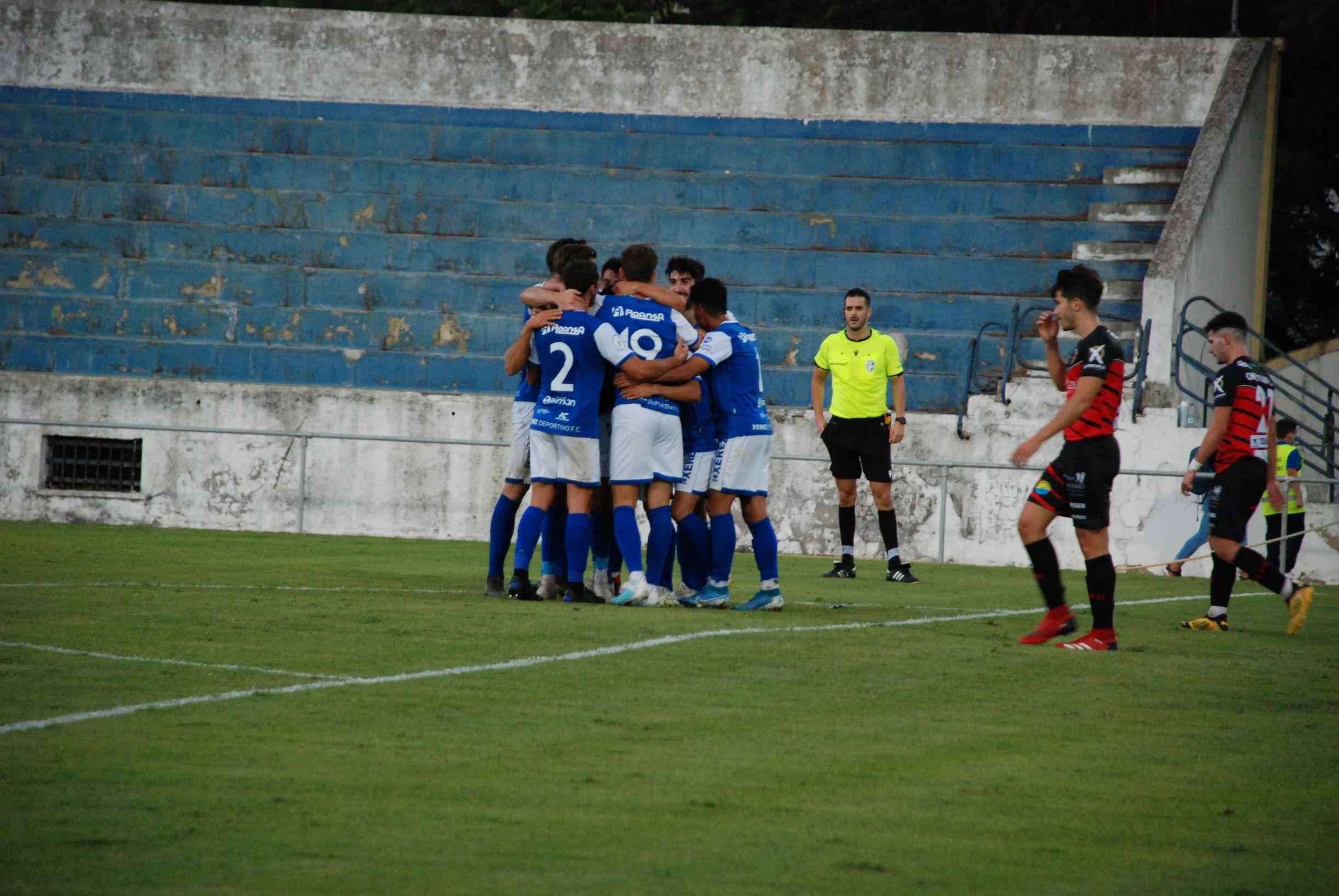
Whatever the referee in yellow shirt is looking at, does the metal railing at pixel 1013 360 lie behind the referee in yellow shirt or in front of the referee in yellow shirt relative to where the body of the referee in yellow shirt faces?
behind

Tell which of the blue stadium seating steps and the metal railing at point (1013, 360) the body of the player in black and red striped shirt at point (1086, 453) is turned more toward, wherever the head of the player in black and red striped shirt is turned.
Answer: the blue stadium seating steps

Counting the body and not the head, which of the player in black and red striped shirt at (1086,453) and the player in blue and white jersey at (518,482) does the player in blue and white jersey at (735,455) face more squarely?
the player in blue and white jersey

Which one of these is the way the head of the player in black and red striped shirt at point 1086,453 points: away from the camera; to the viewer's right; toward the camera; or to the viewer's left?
to the viewer's left

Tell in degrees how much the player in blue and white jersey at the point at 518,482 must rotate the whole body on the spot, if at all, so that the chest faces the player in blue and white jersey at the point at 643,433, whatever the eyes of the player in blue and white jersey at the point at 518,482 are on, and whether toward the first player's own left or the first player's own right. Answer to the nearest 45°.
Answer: approximately 45° to the first player's own right

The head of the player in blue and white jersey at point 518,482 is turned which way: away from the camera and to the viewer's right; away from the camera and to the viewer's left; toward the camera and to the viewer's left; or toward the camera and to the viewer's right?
away from the camera and to the viewer's right

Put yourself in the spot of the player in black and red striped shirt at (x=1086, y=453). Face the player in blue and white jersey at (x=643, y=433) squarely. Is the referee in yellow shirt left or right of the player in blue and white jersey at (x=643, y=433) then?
right

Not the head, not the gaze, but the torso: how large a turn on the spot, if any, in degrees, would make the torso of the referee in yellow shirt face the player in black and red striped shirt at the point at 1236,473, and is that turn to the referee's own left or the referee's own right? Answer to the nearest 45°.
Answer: approximately 45° to the referee's own left

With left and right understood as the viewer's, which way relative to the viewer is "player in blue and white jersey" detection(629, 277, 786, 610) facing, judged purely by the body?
facing away from the viewer and to the left of the viewer
